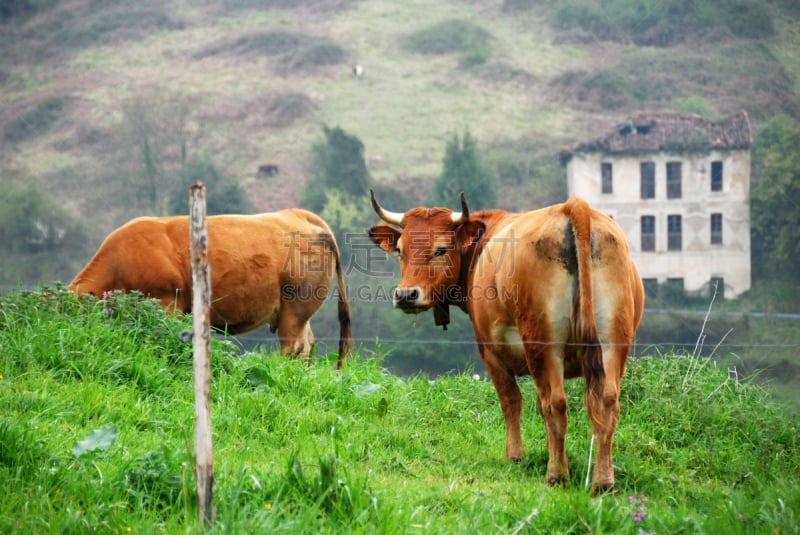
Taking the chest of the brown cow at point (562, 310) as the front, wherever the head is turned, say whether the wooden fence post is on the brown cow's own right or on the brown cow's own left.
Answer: on the brown cow's own left

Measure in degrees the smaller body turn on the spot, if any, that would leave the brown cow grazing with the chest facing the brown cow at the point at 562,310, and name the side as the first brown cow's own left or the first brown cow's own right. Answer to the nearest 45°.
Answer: approximately 90° to the first brown cow's own left

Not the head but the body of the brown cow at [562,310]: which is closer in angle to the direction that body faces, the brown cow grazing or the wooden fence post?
the brown cow grazing

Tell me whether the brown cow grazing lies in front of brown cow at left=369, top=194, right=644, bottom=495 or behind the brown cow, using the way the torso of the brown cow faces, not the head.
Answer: in front

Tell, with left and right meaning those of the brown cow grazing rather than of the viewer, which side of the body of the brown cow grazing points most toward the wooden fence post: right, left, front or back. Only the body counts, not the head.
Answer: left

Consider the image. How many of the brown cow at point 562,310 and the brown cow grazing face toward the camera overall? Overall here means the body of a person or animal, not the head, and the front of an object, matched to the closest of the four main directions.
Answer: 0

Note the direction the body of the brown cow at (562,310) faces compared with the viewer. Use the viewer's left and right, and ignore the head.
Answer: facing away from the viewer and to the left of the viewer

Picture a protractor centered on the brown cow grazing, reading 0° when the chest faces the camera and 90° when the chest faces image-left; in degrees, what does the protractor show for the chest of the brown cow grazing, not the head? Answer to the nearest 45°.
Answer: approximately 90°
